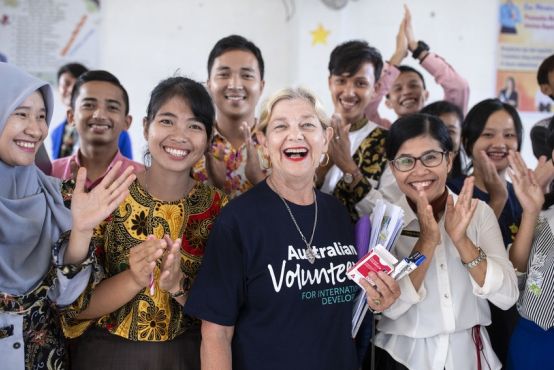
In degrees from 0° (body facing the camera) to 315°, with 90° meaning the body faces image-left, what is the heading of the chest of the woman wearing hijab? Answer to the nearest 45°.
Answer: approximately 315°

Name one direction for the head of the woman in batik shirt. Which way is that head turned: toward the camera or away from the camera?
toward the camera

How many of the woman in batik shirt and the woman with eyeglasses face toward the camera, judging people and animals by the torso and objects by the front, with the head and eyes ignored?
2

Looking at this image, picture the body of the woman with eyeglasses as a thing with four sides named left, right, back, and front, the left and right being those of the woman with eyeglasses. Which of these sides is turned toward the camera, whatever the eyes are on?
front

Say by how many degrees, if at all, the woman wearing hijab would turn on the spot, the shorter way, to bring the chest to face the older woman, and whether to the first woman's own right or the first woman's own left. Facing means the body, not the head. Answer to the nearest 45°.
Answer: approximately 45° to the first woman's own left

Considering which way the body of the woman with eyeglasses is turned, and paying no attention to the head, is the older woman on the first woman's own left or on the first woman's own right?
on the first woman's own right

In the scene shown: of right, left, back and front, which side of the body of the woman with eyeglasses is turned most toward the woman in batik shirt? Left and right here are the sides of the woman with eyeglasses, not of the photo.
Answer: right

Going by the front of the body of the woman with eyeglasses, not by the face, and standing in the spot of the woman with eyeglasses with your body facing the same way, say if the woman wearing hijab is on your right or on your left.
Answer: on your right
